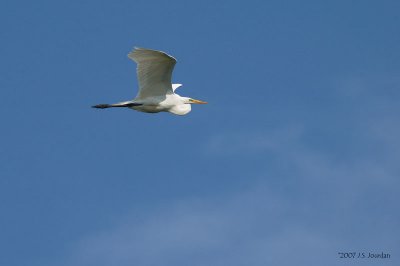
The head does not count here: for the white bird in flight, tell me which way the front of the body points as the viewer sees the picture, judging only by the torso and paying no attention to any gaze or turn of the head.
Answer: to the viewer's right
